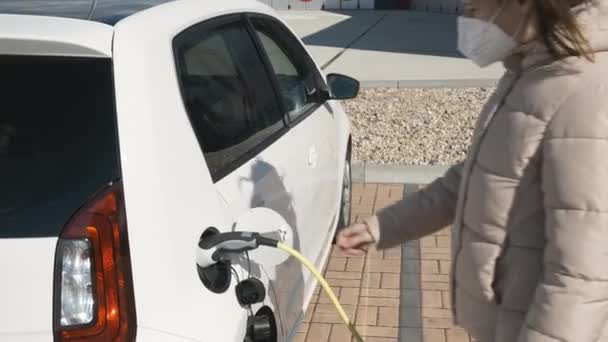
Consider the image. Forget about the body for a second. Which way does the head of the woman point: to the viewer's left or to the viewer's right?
to the viewer's left

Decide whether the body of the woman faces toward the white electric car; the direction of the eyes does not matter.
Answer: yes

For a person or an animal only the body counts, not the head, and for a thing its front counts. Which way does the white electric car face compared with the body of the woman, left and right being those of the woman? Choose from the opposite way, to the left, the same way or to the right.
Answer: to the right

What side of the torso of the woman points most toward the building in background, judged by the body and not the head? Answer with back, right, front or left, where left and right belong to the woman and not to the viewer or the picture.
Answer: right

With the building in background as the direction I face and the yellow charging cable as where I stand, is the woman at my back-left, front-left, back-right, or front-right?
back-right

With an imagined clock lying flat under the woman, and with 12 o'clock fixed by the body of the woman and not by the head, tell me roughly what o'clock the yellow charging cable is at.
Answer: The yellow charging cable is roughly at 1 o'clock from the woman.

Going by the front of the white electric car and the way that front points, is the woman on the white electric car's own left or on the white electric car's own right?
on the white electric car's own right

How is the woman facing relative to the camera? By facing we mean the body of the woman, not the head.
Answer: to the viewer's left

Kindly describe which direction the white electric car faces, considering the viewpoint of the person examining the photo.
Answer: facing away from the viewer and to the right of the viewer

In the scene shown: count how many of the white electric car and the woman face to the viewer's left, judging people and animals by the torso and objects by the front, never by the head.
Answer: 1
